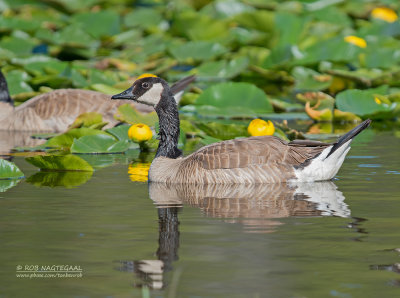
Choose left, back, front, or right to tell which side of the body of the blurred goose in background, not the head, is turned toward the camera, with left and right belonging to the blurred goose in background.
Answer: left

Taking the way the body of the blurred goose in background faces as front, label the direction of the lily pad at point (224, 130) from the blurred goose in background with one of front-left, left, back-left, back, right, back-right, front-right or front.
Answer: back-left

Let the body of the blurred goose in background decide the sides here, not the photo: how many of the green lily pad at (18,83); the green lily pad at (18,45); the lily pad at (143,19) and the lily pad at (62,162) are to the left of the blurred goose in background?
1

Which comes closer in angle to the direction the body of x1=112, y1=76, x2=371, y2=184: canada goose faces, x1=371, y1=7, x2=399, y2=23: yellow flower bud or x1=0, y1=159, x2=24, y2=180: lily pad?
the lily pad

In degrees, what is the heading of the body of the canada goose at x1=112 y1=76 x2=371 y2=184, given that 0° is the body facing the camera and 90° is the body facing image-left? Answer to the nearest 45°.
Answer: approximately 90°

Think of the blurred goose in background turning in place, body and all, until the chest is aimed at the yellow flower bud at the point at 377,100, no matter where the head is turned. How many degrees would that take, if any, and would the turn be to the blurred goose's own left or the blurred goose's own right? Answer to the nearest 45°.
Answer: approximately 180°

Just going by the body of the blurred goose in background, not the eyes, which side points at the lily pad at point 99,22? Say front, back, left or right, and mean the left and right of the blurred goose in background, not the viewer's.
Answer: right

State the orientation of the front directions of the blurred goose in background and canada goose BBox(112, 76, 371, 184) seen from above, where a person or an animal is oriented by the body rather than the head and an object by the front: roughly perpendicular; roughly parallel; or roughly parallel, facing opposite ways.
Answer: roughly parallel

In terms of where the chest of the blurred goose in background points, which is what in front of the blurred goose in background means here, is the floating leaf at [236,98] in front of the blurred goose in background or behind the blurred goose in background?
behind

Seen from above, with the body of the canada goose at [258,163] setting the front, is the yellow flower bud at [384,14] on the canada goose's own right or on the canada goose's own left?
on the canada goose's own right

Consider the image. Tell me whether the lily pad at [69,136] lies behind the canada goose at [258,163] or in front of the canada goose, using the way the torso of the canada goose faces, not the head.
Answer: in front

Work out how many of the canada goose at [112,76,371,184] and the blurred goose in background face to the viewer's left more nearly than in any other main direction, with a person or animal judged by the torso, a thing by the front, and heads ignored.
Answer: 2
